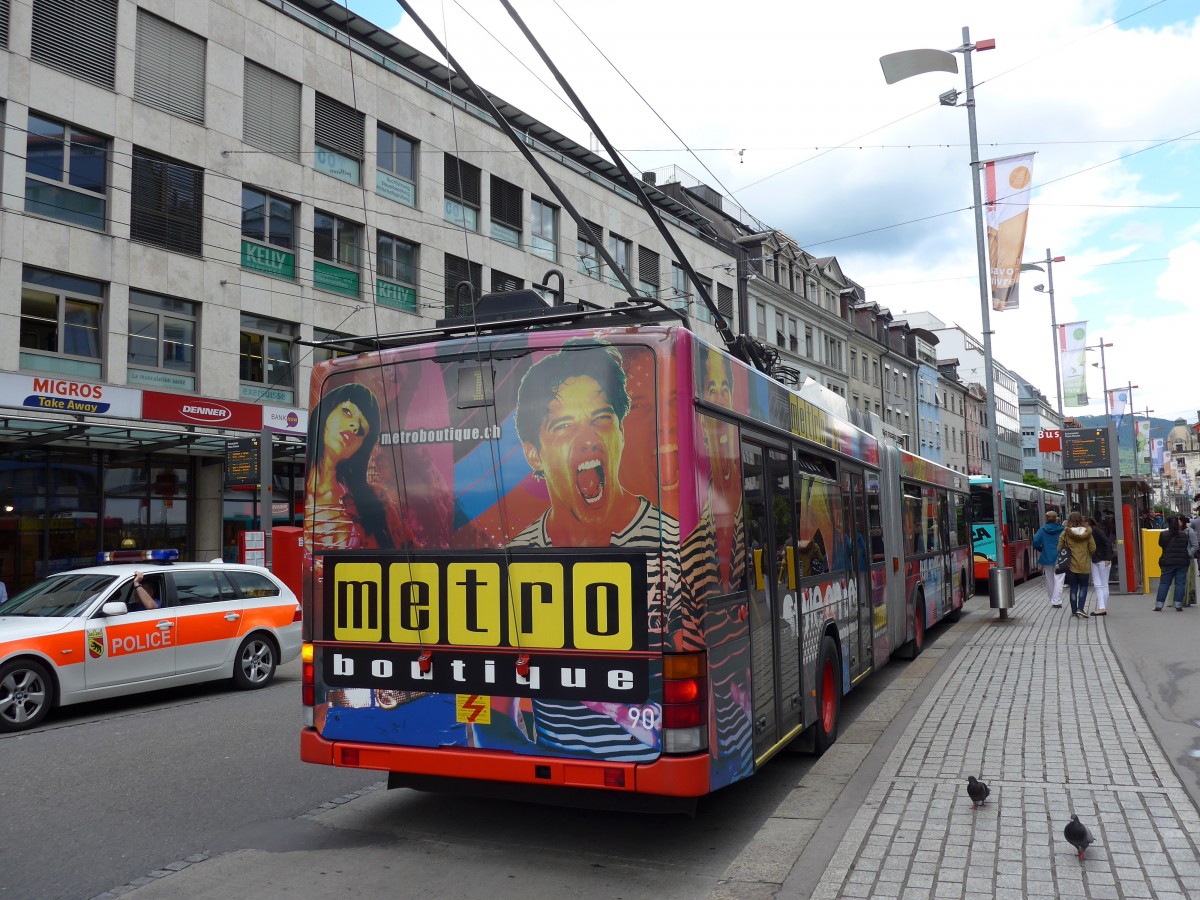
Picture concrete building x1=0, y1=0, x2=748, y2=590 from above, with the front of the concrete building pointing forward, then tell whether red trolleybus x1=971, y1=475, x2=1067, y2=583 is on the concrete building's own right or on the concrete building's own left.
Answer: on the concrete building's own left

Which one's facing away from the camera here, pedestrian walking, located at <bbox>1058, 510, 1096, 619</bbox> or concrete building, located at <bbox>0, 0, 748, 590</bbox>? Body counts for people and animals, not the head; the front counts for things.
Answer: the pedestrian walking

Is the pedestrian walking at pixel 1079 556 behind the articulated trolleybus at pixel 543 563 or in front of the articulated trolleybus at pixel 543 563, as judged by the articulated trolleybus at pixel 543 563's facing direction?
in front

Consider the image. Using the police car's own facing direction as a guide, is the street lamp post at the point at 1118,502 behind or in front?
behind

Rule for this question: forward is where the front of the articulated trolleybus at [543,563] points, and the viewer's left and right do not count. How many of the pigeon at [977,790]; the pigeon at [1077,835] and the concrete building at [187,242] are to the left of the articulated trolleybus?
1

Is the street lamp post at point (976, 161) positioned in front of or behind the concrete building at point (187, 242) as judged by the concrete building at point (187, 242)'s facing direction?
in front

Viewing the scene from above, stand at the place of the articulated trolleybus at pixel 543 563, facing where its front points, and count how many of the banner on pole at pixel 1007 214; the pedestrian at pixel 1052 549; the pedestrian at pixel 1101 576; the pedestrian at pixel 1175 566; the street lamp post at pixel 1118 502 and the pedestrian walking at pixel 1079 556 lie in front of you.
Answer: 6

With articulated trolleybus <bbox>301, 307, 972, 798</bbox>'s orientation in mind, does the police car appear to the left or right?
on its left

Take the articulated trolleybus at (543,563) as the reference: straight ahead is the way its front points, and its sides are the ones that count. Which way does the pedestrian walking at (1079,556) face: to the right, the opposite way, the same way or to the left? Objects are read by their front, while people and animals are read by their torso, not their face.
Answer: the same way

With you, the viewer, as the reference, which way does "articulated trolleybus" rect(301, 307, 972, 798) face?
facing away from the viewer and to the right of the viewer

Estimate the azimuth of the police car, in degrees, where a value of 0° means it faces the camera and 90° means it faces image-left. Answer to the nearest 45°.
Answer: approximately 45°
